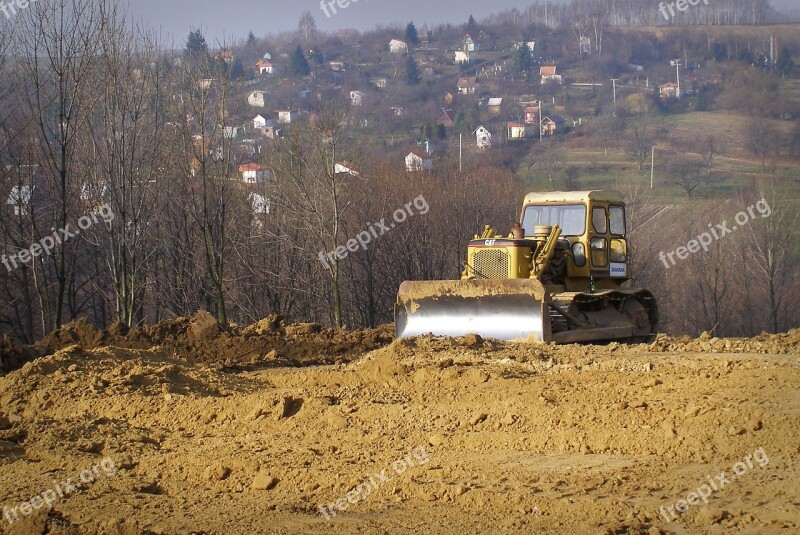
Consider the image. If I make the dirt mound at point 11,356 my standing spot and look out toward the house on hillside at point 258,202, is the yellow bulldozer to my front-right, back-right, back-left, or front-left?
front-right

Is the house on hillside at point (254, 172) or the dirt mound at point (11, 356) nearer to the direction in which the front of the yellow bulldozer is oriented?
the dirt mound

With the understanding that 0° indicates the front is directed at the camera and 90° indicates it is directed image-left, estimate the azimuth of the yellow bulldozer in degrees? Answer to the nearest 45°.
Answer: approximately 45°

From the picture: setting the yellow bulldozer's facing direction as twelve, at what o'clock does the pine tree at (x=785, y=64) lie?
The pine tree is roughly at 5 o'clock from the yellow bulldozer.

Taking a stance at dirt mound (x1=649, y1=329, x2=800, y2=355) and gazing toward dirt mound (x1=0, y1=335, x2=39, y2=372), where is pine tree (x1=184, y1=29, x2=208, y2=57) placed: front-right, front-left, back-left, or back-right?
front-right

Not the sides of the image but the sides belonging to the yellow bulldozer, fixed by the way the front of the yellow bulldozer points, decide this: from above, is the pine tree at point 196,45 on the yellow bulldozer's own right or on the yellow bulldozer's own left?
on the yellow bulldozer's own right

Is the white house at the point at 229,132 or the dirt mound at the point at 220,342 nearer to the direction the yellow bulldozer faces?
the dirt mound

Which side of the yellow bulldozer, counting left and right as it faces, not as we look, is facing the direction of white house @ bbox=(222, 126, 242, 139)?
right

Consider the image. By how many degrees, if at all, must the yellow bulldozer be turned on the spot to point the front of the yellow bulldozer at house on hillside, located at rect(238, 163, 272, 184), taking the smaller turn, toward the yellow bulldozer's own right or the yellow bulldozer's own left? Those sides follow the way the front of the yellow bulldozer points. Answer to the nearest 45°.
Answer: approximately 90° to the yellow bulldozer's own right

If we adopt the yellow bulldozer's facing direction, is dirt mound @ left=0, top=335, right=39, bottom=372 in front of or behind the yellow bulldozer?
in front

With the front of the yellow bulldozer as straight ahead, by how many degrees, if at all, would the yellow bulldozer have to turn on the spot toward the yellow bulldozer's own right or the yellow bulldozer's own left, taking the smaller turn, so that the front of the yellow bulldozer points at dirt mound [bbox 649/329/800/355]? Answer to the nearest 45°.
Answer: approximately 90° to the yellow bulldozer's own left

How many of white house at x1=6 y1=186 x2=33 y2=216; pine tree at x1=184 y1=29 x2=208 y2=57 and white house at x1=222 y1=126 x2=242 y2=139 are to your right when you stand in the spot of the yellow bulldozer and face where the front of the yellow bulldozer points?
3
